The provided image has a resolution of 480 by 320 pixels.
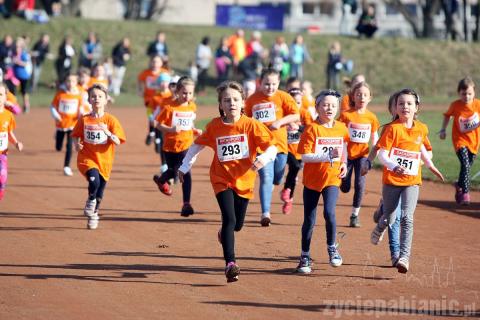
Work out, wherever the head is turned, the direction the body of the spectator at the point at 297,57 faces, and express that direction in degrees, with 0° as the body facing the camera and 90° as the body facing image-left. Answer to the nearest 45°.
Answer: approximately 0°

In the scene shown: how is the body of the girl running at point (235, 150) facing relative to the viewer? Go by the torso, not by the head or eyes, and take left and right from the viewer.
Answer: facing the viewer

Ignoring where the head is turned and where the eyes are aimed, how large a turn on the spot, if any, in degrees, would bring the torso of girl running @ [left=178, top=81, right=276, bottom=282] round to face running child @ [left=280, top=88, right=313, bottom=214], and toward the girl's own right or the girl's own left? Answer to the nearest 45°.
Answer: approximately 180°

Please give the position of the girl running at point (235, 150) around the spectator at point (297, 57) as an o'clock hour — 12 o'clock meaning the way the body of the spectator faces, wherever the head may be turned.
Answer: The girl running is roughly at 12 o'clock from the spectator.

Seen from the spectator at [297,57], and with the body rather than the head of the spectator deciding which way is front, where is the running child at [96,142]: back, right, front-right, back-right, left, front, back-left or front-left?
front

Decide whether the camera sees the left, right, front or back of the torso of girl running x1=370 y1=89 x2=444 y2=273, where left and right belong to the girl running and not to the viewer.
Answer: front

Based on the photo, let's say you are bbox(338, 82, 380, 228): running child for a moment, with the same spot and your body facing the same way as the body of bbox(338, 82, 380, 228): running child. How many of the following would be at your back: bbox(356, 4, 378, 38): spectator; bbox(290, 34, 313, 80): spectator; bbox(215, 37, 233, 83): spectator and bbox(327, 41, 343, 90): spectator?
4

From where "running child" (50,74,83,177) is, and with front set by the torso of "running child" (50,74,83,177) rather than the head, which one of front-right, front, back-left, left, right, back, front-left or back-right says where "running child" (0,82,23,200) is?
front

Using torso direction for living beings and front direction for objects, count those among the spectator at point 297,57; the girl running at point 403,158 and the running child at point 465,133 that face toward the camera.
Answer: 3

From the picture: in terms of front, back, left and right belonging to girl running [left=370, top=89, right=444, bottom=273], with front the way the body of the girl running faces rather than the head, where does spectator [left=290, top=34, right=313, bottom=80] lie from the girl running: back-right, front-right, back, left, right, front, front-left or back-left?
back

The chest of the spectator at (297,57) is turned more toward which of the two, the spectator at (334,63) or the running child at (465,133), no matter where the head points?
the running child

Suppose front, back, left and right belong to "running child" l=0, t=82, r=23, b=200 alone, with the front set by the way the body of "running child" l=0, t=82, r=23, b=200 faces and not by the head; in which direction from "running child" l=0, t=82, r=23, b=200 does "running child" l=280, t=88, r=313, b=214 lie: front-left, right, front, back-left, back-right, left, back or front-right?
left
